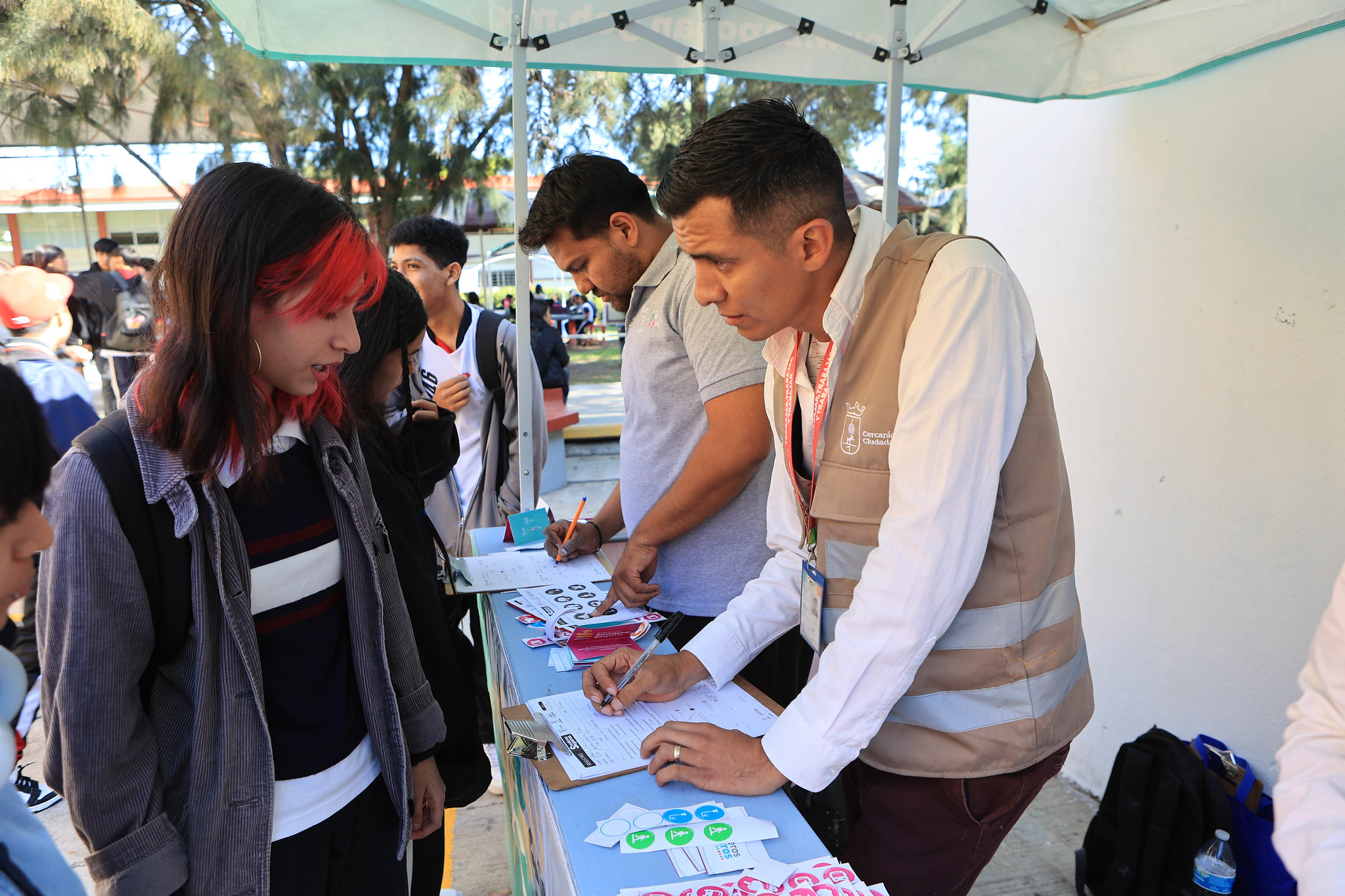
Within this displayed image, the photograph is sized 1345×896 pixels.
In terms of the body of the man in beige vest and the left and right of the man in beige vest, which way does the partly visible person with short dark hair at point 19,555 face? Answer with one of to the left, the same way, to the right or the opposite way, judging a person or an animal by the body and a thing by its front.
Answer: the opposite way

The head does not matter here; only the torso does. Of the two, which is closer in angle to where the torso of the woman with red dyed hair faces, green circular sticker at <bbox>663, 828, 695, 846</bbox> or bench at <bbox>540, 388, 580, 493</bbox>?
the green circular sticker

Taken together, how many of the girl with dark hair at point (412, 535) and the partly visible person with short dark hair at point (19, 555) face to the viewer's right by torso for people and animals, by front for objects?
2

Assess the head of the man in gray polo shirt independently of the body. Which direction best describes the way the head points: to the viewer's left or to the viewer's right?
to the viewer's left

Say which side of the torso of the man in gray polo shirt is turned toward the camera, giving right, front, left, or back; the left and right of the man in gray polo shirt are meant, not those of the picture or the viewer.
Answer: left

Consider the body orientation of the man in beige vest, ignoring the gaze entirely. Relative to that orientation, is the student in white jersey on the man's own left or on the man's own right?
on the man's own right

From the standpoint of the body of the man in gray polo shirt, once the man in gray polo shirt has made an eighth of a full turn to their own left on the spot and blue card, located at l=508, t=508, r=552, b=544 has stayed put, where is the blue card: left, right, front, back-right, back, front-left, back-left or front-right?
right

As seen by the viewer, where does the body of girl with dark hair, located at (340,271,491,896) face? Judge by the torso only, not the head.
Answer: to the viewer's right

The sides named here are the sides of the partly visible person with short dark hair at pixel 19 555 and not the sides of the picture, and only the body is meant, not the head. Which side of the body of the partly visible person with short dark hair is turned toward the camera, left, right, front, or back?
right

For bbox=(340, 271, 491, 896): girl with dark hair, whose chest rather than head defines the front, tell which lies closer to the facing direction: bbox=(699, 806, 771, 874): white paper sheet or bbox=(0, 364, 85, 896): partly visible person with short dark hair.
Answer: the white paper sheet

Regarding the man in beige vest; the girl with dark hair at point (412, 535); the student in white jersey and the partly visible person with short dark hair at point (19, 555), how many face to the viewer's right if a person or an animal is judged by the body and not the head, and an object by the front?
2

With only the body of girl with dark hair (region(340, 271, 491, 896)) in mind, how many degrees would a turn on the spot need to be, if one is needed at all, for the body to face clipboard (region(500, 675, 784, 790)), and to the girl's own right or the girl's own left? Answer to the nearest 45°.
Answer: approximately 90° to the girl's own right

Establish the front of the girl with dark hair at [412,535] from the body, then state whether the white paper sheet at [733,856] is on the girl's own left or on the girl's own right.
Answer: on the girl's own right
